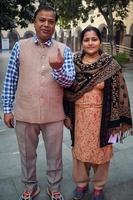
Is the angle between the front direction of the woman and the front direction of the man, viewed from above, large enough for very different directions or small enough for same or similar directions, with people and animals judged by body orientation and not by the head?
same or similar directions

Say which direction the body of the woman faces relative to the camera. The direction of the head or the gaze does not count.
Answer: toward the camera

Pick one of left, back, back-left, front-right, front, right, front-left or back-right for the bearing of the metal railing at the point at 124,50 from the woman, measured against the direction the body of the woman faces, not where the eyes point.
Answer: back

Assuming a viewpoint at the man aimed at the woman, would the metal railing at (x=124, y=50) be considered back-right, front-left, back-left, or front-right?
front-left

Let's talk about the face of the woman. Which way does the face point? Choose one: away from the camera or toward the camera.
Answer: toward the camera

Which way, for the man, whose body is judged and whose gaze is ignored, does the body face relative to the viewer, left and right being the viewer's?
facing the viewer

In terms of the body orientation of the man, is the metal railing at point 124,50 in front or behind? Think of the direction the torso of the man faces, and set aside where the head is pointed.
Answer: behind

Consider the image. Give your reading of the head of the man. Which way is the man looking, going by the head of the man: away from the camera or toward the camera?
toward the camera

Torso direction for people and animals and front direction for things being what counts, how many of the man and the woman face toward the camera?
2
